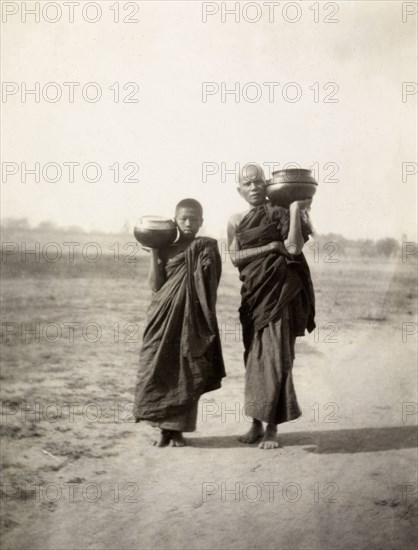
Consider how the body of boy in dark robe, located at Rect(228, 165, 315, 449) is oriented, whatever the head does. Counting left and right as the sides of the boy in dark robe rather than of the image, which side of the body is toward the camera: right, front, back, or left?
front

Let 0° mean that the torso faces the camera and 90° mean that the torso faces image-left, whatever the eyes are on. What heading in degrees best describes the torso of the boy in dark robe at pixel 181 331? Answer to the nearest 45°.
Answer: approximately 0°

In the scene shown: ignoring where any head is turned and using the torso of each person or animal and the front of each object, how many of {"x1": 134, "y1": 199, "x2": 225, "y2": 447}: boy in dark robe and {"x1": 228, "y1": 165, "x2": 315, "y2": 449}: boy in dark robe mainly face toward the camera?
2
